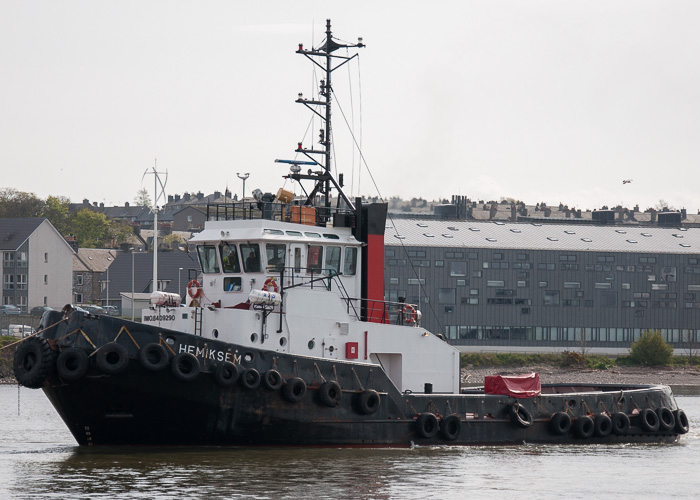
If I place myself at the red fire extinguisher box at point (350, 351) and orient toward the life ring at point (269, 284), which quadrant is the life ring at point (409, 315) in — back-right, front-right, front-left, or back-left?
back-right

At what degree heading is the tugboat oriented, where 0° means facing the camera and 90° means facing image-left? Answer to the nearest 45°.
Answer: approximately 45°
